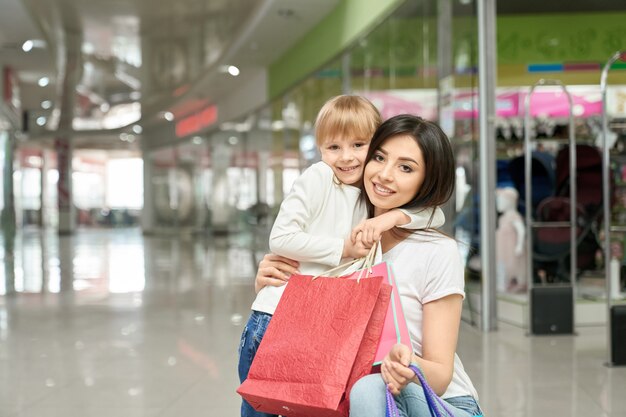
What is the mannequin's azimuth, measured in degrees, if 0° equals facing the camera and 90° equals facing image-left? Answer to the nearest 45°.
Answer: approximately 45°

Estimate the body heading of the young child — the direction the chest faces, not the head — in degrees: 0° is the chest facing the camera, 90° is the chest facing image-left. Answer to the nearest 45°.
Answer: approximately 315°

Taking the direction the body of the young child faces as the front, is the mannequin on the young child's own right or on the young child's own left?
on the young child's own left
